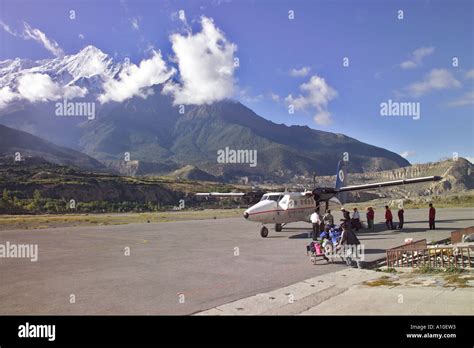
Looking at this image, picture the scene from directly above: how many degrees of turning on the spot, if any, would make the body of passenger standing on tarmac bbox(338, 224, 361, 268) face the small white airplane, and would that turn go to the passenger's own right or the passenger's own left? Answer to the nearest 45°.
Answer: approximately 45° to the passenger's own right

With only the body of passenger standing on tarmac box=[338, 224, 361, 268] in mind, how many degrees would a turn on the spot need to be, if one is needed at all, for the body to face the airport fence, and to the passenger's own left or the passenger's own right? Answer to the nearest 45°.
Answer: approximately 135° to the passenger's own right

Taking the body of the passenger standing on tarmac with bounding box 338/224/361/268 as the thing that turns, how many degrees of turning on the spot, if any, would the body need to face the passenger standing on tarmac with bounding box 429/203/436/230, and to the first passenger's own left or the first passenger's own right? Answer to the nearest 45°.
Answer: approximately 45° to the first passenger's own right

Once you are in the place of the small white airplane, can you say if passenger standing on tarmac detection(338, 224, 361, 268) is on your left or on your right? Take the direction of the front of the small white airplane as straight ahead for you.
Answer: on your left

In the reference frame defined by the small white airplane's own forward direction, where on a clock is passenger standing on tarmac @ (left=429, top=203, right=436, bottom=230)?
The passenger standing on tarmac is roughly at 7 o'clock from the small white airplane.

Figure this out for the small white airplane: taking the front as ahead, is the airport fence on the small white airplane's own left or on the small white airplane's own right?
on the small white airplane's own left

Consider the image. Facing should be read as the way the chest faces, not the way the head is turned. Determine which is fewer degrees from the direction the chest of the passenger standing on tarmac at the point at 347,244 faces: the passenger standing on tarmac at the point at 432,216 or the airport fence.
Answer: the passenger standing on tarmac

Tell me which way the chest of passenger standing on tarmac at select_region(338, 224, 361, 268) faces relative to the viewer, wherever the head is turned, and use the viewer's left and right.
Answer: facing away from the viewer and to the left of the viewer

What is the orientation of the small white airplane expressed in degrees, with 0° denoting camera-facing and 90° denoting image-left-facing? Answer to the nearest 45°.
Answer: approximately 45°
